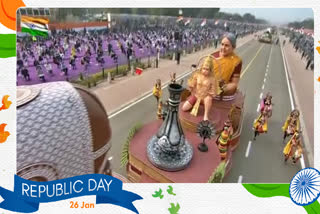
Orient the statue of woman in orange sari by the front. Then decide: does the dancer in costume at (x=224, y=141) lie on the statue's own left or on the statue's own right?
on the statue's own left

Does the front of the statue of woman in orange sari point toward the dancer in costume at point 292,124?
no

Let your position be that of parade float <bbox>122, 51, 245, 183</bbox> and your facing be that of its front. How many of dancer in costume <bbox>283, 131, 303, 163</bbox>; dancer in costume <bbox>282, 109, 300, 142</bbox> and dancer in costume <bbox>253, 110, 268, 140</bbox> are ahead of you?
0

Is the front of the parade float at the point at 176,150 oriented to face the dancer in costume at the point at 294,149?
no

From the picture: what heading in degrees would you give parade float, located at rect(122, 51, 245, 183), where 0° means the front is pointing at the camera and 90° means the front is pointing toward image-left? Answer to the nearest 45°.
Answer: approximately 45°

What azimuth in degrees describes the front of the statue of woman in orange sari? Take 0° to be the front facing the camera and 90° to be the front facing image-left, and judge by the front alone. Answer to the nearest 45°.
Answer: approximately 45°

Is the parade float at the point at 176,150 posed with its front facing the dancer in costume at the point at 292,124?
no

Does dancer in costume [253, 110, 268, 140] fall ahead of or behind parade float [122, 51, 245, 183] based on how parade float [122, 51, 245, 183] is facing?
behind
